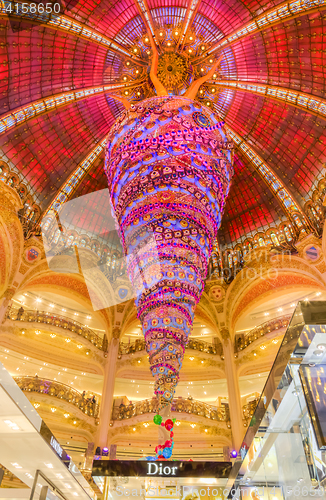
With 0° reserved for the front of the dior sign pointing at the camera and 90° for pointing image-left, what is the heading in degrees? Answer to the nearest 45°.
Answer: approximately 0°
